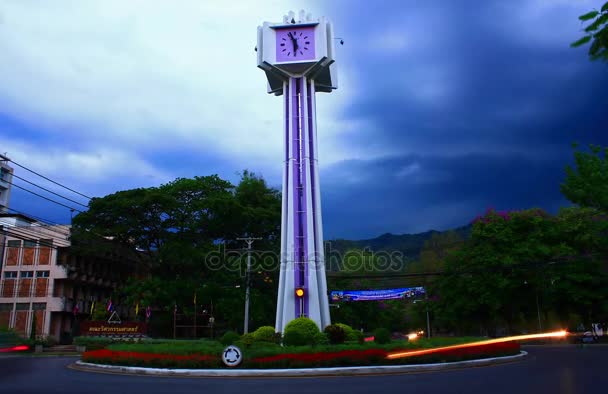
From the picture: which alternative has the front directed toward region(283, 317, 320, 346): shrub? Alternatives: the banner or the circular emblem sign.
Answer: the banner

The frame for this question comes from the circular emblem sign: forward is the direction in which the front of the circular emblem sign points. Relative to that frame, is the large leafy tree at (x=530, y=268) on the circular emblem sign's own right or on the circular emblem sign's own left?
on the circular emblem sign's own left

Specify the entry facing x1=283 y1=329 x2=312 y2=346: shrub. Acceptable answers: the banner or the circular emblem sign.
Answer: the banner

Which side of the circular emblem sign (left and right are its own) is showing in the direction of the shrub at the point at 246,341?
back

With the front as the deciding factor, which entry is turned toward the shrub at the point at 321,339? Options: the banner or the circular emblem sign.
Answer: the banner

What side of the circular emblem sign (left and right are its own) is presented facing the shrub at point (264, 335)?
back

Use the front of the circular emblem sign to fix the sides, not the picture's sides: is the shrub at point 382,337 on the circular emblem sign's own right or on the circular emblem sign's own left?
on the circular emblem sign's own left

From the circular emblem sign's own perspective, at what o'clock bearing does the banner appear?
The banner is roughly at 7 o'clock from the circular emblem sign.

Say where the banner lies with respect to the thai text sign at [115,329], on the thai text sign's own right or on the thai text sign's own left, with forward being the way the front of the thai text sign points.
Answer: on the thai text sign's own left
